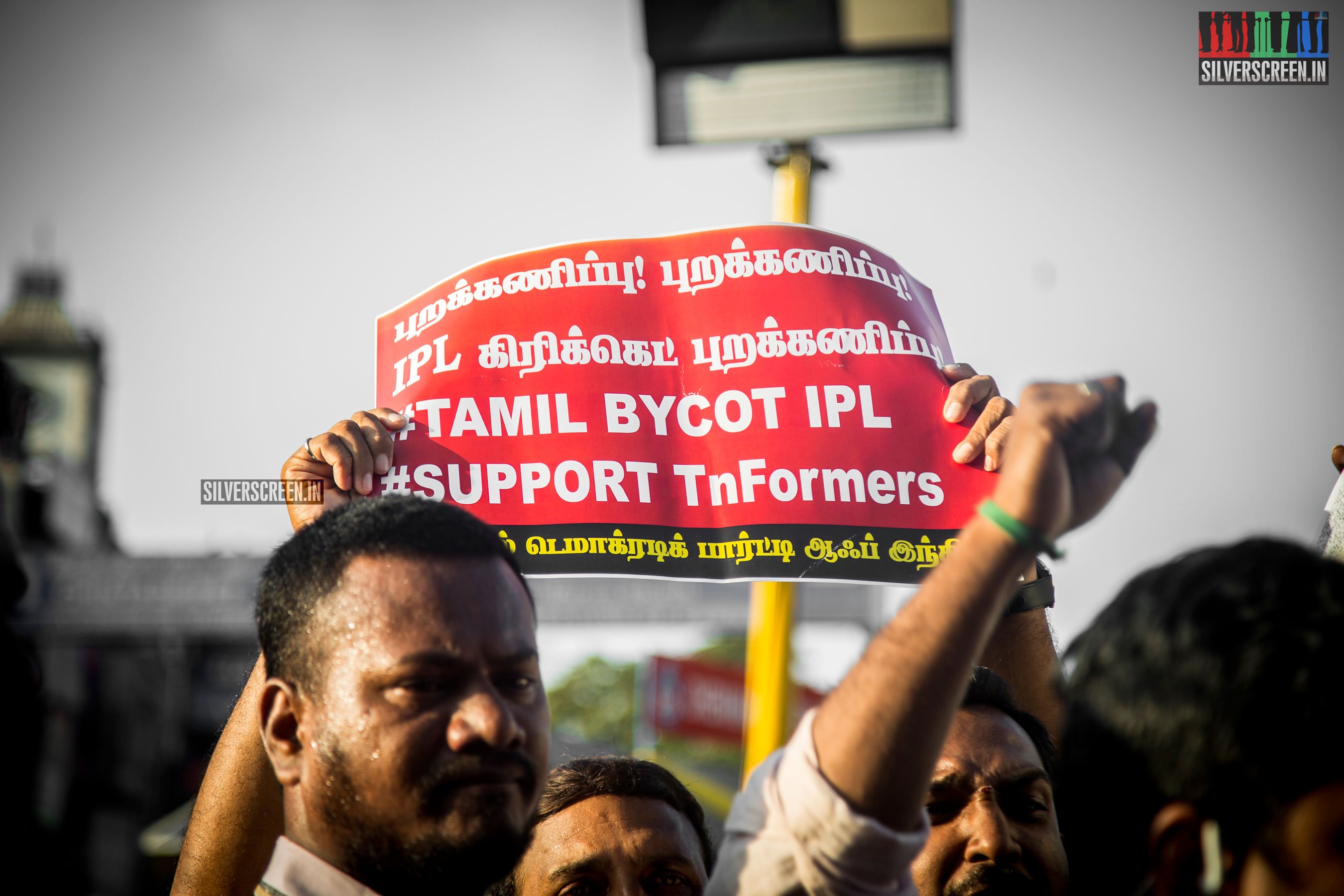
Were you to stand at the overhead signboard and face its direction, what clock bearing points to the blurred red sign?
The blurred red sign is roughly at 6 o'clock from the overhead signboard.

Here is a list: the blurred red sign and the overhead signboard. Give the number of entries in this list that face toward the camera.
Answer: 2

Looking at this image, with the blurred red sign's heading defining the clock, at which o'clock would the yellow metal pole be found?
The yellow metal pole is roughly at 12 o'clock from the blurred red sign.

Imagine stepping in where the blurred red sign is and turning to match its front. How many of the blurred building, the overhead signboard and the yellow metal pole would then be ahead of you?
2

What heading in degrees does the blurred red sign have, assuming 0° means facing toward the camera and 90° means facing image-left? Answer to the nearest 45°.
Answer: approximately 0°

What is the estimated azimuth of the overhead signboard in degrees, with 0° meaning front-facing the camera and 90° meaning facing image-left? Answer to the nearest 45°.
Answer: approximately 0°

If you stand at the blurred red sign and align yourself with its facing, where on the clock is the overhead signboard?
The overhead signboard is roughly at 12 o'clock from the blurred red sign.

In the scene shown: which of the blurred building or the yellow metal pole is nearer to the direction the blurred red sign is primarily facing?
the yellow metal pole

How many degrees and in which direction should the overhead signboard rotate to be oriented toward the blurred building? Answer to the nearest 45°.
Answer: approximately 135° to its right

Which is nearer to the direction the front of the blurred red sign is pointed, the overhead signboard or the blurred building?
the overhead signboard
